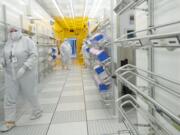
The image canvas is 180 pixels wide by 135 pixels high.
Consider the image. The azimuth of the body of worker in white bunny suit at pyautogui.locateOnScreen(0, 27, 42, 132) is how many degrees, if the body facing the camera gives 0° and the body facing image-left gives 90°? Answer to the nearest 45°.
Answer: approximately 45°
